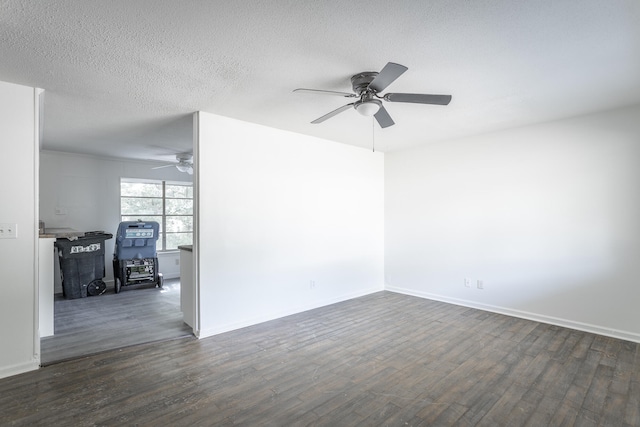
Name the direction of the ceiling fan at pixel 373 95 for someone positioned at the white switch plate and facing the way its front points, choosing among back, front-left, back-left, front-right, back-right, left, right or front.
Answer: front-left

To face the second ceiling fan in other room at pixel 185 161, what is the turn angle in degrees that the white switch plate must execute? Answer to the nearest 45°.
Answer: approximately 135° to its left

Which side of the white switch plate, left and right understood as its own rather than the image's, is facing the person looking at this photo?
front

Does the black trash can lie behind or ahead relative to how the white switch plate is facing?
behind

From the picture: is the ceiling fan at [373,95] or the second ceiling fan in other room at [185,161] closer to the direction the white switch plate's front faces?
the ceiling fan

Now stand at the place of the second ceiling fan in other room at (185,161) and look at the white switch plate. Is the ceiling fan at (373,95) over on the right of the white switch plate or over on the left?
left

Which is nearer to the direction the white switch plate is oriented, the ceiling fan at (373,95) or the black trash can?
the ceiling fan
